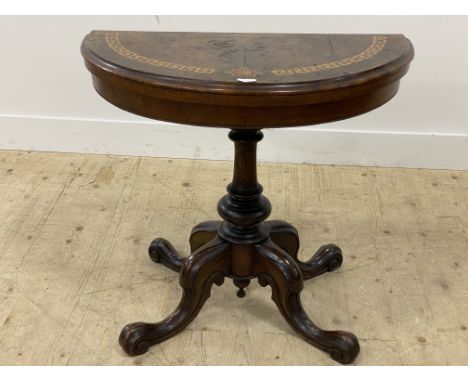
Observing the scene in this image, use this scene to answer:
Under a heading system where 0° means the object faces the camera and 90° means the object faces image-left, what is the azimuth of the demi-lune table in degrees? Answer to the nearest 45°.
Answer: approximately 0°
